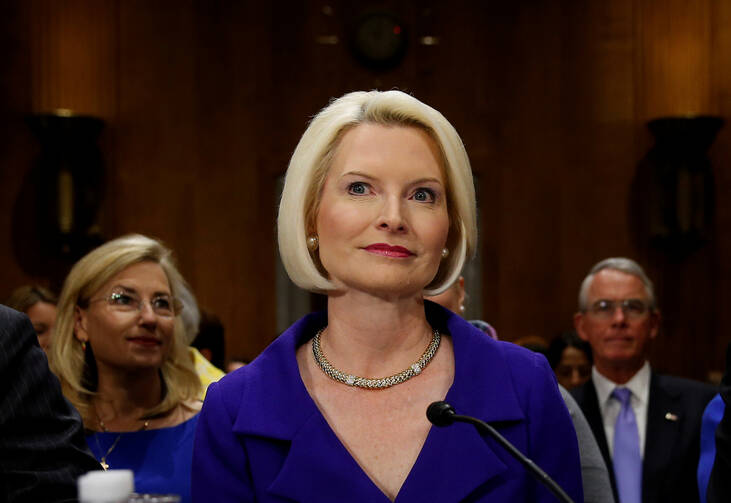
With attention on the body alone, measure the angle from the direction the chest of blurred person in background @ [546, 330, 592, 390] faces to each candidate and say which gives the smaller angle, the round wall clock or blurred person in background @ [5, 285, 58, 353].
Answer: the blurred person in background

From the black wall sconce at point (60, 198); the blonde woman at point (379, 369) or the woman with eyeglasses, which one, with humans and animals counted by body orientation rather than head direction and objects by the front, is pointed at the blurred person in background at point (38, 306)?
the black wall sconce

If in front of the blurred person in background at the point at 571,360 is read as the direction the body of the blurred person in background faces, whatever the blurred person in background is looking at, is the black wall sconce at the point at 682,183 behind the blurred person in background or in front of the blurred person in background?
behind

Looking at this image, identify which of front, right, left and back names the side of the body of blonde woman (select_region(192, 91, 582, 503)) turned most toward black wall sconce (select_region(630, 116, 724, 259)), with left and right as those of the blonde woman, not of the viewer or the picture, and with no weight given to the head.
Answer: back

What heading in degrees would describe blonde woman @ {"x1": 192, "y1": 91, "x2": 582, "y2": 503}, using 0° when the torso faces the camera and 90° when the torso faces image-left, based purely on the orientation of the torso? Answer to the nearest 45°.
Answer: approximately 0°
